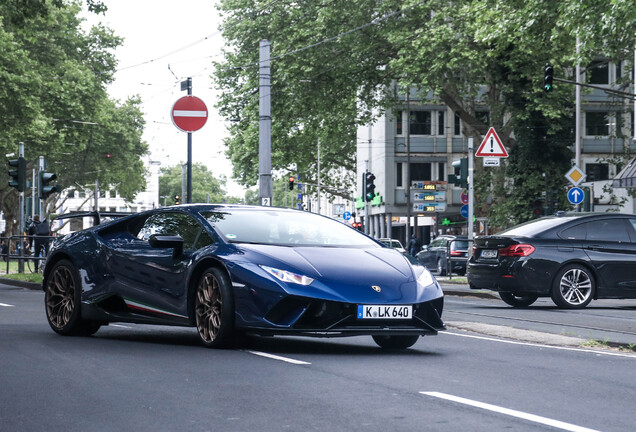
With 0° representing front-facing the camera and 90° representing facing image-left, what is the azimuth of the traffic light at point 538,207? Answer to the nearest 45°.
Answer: approximately 0°

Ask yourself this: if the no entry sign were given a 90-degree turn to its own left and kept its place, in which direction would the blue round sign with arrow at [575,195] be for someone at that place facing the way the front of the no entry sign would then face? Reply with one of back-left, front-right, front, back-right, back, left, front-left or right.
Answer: front-left

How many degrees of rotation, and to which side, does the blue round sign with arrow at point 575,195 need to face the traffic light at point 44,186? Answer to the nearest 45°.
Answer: approximately 45° to its right

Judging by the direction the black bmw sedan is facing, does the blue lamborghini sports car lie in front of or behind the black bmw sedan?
behind

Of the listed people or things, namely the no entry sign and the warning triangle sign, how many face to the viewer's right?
0

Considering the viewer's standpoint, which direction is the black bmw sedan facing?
facing away from the viewer and to the right of the viewer

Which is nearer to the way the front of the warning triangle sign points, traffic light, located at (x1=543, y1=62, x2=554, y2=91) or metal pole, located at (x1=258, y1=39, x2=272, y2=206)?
the metal pole

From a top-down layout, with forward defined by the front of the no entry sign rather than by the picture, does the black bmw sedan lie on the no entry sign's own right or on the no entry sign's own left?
on the no entry sign's own left
